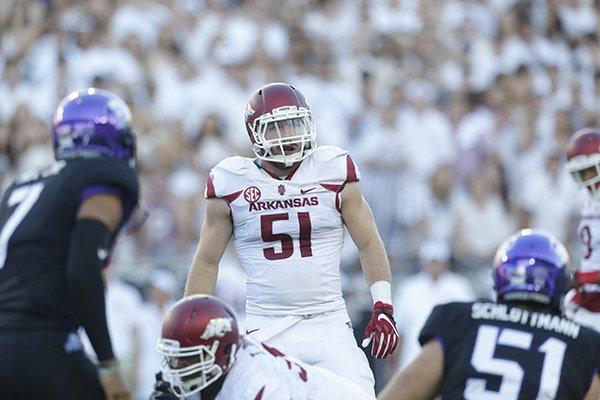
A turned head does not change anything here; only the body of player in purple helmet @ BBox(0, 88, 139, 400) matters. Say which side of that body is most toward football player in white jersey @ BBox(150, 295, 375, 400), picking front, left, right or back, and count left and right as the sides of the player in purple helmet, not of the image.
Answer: right

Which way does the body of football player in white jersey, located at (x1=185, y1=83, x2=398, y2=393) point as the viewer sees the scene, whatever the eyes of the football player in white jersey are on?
toward the camera

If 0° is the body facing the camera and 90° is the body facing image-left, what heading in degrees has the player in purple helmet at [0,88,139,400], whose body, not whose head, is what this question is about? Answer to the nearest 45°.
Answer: approximately 225°

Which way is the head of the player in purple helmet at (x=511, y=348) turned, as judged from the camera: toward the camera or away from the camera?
away from the camera

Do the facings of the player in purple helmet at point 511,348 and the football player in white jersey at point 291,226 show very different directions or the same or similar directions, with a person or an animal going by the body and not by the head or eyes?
very different directions

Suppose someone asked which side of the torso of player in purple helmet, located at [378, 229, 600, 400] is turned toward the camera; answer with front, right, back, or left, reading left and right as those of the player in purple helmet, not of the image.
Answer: back

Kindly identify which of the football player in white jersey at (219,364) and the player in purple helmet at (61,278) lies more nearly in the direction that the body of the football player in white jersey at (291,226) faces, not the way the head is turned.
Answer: the football player in white jersey

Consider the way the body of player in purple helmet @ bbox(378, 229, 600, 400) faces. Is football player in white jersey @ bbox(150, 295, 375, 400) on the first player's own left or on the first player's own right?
on the first player's own left

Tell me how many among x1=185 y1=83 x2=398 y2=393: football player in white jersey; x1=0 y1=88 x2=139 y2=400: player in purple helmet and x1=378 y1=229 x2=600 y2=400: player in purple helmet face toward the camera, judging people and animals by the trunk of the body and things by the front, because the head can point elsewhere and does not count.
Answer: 1

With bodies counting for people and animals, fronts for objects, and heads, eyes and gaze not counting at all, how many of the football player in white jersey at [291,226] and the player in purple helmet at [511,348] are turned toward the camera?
1

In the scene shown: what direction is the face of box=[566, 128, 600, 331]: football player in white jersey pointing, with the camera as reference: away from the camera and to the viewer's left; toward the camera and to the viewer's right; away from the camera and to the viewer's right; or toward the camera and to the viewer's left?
toward the camera and to the viewer's left

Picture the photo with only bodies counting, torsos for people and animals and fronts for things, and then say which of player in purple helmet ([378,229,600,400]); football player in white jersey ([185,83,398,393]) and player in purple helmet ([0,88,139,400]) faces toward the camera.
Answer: the football player in white jersey

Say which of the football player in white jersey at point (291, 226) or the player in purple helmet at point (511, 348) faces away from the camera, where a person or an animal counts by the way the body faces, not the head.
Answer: the player in purple helmet

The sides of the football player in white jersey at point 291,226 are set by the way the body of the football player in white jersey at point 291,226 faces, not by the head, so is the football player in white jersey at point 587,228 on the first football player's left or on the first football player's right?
on the first football player's left

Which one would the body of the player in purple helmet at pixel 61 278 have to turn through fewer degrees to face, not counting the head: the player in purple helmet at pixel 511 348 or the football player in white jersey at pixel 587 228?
the football player in white jersey

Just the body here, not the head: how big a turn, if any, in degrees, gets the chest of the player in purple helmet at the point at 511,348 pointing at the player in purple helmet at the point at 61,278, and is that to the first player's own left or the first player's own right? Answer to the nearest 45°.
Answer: approximately 90° to the first player's own left
